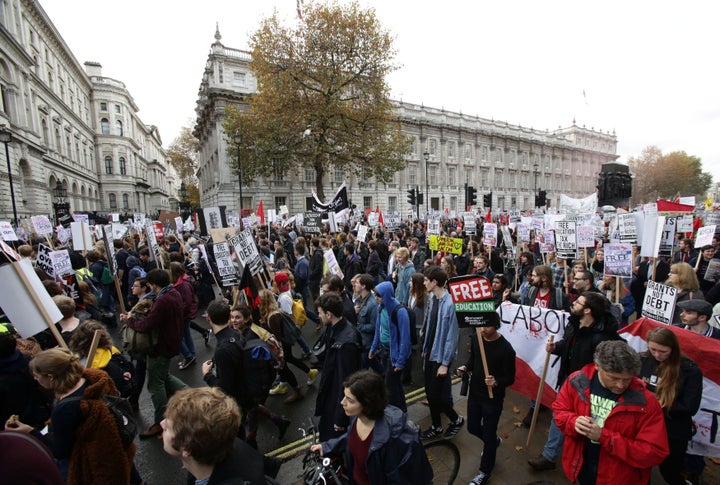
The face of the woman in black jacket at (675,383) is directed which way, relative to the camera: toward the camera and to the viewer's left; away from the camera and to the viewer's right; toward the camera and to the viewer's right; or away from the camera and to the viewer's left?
toward the camera and to the viewer's left

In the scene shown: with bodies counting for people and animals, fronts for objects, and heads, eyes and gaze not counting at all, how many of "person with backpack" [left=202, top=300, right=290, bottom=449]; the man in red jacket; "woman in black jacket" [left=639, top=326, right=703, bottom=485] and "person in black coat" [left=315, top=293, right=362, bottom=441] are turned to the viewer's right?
0

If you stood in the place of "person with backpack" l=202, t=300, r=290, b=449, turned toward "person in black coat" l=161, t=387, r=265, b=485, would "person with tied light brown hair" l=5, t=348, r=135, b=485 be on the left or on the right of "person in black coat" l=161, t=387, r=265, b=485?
right

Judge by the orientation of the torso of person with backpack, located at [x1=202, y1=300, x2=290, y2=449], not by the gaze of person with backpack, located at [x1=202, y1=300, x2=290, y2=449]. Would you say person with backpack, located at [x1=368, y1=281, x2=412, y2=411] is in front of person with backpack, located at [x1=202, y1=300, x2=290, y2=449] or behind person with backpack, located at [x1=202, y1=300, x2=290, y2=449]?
behind

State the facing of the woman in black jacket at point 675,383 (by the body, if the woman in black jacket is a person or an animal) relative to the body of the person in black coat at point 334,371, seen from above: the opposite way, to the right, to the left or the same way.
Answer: the same way

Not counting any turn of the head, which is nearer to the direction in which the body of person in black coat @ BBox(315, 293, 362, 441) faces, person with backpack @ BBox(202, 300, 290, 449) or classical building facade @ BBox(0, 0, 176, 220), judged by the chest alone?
the person with backpack

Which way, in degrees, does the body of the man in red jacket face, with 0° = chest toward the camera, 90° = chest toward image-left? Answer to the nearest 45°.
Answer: approximately 45°

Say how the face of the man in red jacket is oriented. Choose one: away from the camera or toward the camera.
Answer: toward the camera

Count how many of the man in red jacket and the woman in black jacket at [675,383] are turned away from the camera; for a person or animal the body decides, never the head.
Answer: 0

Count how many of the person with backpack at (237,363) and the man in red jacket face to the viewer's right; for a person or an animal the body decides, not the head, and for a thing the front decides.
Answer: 0

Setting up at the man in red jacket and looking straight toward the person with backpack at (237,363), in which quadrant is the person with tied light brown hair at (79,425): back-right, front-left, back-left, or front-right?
front-left
